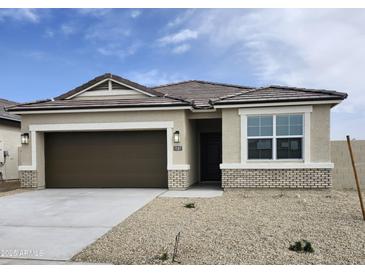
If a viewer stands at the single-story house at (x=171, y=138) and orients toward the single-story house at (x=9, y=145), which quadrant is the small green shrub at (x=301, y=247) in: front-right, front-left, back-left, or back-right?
back-left

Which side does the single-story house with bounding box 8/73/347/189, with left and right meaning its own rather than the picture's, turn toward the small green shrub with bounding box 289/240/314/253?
front

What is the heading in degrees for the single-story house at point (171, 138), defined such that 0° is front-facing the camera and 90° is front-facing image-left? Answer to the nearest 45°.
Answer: approximately 0°

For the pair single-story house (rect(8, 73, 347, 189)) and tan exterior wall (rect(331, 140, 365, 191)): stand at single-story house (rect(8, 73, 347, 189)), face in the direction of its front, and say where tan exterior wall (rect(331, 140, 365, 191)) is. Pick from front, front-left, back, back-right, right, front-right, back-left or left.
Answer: left

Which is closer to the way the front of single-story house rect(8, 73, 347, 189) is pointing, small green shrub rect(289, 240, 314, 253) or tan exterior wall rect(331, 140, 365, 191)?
the small green shrub

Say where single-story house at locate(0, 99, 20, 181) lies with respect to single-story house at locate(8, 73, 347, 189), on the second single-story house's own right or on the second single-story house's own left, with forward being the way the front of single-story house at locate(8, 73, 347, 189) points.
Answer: on the second single-story house's own right

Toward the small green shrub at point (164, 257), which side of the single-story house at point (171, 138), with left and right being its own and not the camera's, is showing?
front
